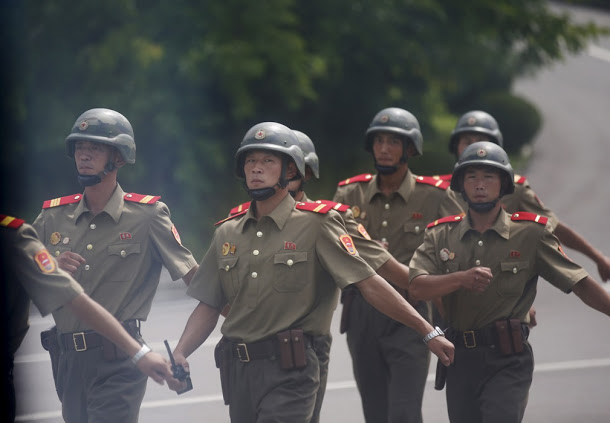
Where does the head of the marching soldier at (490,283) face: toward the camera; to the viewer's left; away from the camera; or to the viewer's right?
toward the camera

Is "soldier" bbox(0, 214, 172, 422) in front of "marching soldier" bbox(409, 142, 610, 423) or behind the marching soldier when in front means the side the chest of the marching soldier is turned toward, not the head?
in front

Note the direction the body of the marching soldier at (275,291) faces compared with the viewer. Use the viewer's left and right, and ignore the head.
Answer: facing the viewer and to the left of the viewer

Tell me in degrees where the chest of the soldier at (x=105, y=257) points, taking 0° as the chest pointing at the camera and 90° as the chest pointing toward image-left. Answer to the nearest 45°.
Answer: approximately 45°

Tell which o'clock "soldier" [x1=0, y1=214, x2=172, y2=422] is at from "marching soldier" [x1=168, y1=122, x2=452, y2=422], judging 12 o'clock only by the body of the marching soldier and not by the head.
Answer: The soldier is roughly at 1 o'clock from the marching soldier.

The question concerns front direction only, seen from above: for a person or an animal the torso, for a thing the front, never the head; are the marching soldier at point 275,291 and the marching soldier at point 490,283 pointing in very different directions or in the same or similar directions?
same or similar directions

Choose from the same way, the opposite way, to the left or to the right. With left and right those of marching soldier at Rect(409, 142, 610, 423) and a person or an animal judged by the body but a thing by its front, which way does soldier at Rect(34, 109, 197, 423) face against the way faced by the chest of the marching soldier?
the same way

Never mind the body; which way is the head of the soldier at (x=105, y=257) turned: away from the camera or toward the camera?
toward the camera

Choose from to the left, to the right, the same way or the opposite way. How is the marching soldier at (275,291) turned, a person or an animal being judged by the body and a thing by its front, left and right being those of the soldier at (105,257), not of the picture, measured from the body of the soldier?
the same way

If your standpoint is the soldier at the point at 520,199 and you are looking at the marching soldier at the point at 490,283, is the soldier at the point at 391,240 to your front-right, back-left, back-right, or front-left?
front-right
